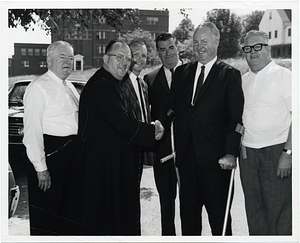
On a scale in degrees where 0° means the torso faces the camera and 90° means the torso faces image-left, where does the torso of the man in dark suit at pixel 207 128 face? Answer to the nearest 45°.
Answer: approximately 45°

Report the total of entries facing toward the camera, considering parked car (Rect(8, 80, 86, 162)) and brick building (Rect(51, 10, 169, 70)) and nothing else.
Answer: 2

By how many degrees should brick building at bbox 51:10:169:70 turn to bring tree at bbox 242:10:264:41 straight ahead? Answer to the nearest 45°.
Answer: approximately 90° to its left

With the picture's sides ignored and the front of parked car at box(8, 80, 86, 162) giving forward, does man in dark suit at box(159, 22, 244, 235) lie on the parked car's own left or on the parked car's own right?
on the parked car's own left

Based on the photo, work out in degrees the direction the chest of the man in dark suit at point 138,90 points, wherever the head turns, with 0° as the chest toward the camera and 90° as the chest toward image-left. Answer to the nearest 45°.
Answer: approximately 315°

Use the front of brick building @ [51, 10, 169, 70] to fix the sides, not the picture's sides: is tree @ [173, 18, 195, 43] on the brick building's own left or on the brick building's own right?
on the brick building's own left
